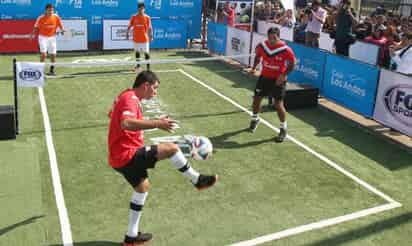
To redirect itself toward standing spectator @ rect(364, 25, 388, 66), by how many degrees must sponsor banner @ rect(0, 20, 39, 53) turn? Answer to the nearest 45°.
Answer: approximately 45° to its left

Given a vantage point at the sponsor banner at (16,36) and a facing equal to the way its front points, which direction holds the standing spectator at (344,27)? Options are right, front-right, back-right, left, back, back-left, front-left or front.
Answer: front-left

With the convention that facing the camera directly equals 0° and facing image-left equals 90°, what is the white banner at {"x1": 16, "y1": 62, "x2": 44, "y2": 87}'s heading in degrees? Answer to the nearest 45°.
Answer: approximately 0°

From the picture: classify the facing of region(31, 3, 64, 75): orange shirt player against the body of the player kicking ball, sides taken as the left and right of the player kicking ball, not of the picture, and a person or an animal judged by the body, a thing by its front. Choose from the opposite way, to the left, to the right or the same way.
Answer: to the right

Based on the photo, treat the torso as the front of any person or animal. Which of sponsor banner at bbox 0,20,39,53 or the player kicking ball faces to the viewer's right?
the player kicking ball

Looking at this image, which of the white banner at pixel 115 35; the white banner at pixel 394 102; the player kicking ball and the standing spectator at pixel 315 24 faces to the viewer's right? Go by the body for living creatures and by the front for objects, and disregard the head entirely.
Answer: the player kicking ball

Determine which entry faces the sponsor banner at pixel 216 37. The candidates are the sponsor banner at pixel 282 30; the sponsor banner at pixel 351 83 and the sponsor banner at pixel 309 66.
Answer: the sponsor banner at pixel 282 30

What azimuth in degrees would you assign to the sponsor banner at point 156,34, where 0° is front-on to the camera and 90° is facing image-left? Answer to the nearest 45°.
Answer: approximately 0°

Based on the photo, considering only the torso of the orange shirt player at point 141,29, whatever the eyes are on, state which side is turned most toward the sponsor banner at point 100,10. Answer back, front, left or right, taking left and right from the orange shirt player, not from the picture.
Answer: back

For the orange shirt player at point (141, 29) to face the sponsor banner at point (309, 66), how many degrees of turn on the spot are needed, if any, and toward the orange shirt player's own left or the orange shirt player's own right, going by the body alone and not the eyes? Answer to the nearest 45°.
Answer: approximately 45° to the orange shirt player's own left

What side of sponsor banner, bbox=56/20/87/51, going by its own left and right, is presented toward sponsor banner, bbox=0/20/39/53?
right

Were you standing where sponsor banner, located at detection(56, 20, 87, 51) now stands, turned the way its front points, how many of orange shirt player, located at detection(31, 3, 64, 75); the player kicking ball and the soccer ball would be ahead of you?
3

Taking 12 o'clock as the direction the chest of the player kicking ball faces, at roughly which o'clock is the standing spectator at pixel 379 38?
The standing spectator is roughly at 10 o'clock from the player kicking ball.

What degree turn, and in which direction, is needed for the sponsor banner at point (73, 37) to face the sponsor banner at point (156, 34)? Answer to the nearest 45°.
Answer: approximately 90° to its left
